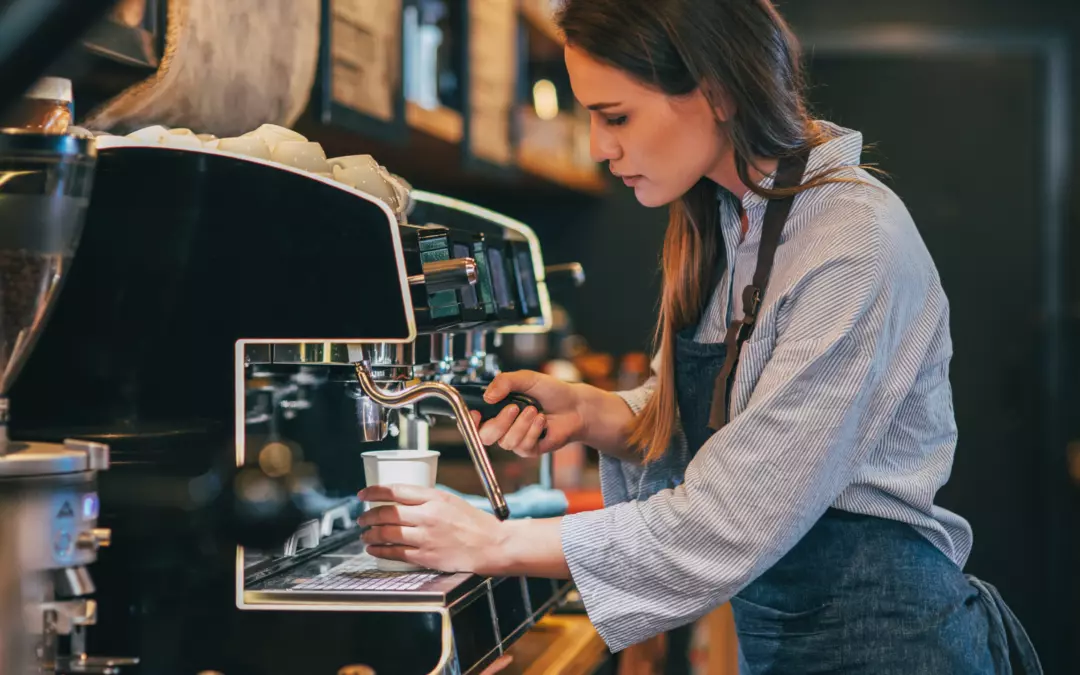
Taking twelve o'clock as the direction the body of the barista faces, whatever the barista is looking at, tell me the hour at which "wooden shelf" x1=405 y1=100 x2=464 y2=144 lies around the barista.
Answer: The wooden shelf is roughly at 2 o'clock from the barista.

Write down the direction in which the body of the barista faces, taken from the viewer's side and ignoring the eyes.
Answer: to the viewer's left

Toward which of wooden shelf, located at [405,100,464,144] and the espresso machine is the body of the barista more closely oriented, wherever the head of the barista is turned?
the espresso machine

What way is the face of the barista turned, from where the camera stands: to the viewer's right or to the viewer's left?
to the viewer's left

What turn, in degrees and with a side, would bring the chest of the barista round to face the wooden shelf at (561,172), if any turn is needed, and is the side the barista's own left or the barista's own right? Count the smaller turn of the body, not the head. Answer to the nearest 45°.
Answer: approximately 90° to the barista's own right

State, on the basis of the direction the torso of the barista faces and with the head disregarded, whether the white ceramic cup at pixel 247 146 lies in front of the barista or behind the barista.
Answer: in front
